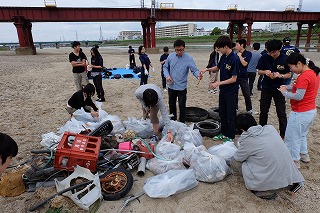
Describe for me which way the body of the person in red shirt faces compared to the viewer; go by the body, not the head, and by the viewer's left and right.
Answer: facing to the left of the viewer

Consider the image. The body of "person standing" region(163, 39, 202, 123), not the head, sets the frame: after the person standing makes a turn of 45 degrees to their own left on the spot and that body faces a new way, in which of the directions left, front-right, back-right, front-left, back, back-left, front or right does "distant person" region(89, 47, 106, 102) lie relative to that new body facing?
back

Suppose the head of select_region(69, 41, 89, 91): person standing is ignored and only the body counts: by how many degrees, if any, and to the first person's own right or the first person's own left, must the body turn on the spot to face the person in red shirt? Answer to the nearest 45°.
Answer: approximately 45° to the first person's own left

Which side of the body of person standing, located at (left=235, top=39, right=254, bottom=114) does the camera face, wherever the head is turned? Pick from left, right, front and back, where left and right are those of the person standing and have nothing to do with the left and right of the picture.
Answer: left
